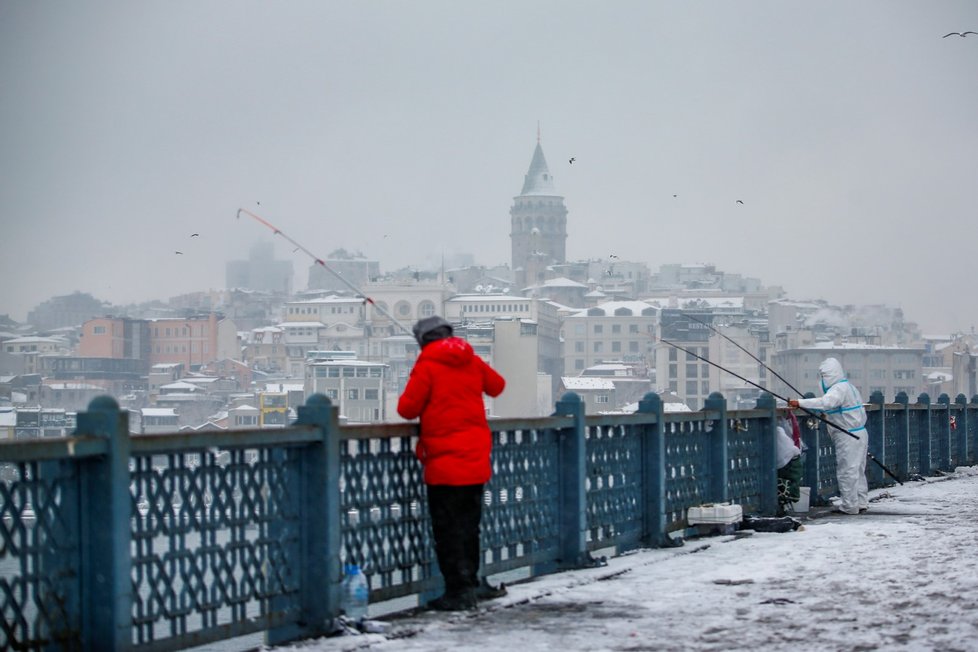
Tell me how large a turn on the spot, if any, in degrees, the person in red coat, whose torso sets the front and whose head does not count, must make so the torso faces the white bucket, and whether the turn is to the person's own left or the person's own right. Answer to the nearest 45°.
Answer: approximately 90° to the person's own right

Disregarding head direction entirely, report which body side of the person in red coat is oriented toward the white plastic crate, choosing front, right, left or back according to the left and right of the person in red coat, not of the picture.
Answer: right

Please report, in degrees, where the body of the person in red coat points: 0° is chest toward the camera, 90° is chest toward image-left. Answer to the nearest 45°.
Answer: approximately 135°

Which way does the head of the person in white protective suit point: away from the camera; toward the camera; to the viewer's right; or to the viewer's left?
to the viewer's left

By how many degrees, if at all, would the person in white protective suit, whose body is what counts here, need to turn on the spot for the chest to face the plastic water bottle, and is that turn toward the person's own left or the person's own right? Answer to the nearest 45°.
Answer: approximately 90° to the person's own left

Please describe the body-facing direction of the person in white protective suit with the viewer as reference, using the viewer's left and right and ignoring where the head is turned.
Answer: facing to the left of the viewer
